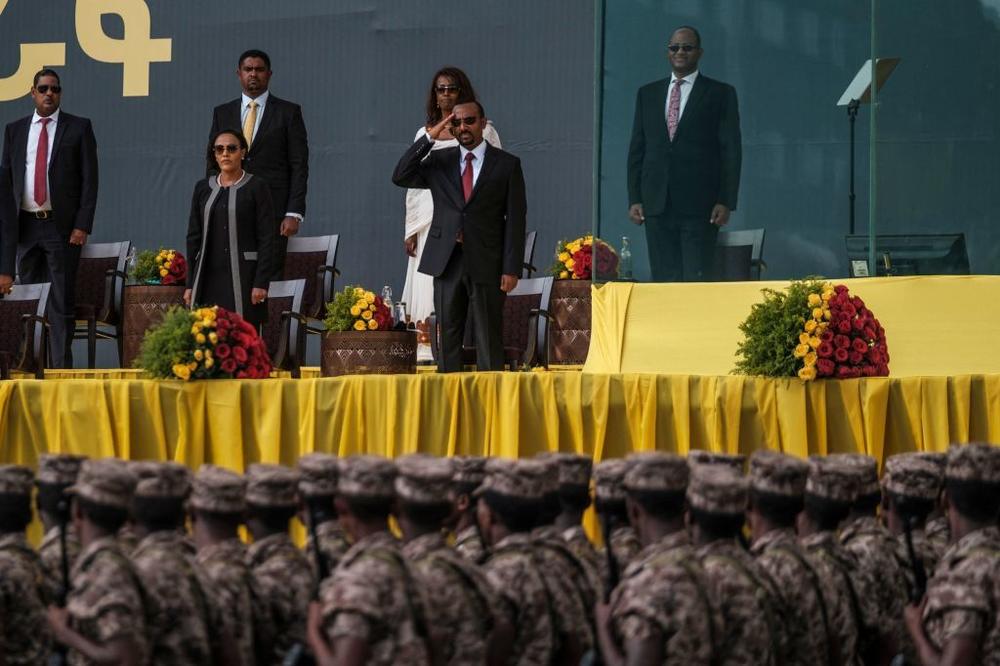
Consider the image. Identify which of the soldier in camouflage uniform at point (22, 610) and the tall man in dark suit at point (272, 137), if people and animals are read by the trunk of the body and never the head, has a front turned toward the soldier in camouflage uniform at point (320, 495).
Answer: the tall man in dark suit

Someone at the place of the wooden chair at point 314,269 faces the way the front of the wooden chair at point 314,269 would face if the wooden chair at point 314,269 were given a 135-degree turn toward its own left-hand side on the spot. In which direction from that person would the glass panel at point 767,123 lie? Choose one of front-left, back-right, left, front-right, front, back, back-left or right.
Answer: front-right

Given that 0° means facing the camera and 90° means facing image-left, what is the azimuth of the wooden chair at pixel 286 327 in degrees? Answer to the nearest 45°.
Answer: approximately 45°

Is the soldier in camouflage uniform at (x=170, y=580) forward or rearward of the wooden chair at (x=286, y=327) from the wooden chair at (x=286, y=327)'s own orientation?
forward

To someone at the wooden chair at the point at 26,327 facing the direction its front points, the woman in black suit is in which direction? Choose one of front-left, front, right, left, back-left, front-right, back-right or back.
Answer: left

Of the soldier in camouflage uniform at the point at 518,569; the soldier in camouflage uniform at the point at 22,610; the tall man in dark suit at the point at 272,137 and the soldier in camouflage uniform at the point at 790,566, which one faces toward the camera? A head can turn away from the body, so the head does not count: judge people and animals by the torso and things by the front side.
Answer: the tall man in dark suit

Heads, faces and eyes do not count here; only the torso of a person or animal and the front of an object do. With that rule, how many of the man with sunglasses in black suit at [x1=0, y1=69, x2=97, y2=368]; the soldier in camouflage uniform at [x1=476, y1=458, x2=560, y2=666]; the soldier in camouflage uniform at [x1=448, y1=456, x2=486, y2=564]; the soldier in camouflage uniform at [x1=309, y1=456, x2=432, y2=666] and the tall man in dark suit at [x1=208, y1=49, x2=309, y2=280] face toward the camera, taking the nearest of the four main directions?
2

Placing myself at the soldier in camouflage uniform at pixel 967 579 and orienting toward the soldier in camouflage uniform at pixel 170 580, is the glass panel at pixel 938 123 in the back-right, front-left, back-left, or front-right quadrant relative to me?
back-right

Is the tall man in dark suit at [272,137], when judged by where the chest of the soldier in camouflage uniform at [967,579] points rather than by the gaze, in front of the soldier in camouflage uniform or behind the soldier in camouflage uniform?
in front
